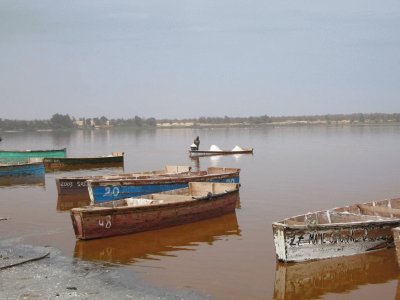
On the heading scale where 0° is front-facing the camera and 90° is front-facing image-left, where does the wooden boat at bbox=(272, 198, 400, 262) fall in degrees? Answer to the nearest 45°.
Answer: approximately 45°

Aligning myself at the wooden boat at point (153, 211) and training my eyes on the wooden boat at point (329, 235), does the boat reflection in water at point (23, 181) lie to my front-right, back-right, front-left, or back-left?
back-left

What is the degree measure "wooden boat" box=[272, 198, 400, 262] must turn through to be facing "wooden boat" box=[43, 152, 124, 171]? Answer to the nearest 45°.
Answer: approximately 90° to its right

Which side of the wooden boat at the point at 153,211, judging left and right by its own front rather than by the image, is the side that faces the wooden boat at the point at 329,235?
left

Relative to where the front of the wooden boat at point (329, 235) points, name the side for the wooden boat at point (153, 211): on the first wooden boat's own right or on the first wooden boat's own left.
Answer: on the first wooden boat's own right

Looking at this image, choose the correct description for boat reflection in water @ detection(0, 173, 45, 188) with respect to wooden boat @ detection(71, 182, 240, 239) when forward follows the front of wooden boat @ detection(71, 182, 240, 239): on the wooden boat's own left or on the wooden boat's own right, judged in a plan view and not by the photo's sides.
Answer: on the wooden boat's own right

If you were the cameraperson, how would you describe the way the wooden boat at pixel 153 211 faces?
facing the viewer and to the left of the viewer

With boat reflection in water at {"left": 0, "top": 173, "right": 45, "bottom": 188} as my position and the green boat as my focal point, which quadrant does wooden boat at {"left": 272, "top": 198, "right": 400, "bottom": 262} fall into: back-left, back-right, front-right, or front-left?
back-right

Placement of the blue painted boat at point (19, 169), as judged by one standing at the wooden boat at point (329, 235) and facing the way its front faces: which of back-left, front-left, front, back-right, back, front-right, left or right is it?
right
